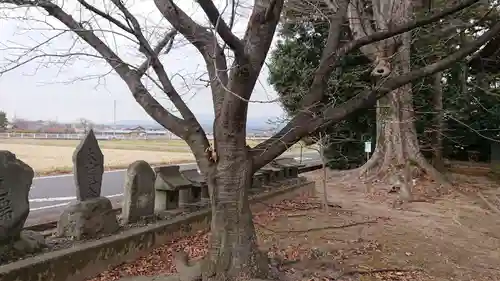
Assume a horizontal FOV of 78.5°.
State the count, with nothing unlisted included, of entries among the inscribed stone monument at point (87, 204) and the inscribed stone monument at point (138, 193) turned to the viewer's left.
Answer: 0

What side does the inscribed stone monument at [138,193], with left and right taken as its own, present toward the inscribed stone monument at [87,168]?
right

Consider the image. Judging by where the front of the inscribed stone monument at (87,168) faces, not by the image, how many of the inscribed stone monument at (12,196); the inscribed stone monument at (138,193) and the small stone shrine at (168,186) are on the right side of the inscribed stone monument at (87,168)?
1

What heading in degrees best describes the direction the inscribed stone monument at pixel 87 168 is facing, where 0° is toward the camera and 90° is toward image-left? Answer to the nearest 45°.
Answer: approximately 315°

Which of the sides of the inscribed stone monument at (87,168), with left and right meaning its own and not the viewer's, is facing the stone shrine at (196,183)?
left

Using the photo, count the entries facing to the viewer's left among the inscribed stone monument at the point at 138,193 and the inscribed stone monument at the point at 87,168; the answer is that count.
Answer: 0

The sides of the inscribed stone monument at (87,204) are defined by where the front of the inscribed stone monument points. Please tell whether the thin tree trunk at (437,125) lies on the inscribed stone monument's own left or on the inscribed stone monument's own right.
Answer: on the inscribed stone monument's own left

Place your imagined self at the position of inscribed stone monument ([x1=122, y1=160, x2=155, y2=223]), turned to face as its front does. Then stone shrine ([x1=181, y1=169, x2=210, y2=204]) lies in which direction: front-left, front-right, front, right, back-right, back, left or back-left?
left

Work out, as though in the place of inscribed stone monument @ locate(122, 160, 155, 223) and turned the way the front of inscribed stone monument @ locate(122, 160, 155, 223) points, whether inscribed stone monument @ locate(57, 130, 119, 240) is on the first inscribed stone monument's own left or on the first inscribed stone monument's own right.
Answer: on the first inscribed stone monument's own right

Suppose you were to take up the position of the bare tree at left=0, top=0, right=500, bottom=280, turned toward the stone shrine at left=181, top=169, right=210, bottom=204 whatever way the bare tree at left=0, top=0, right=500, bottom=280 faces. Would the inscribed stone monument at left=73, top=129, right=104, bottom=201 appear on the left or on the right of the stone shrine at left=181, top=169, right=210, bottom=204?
left

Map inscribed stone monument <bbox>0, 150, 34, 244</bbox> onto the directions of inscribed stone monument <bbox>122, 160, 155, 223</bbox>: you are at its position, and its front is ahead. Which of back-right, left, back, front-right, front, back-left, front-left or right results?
right
